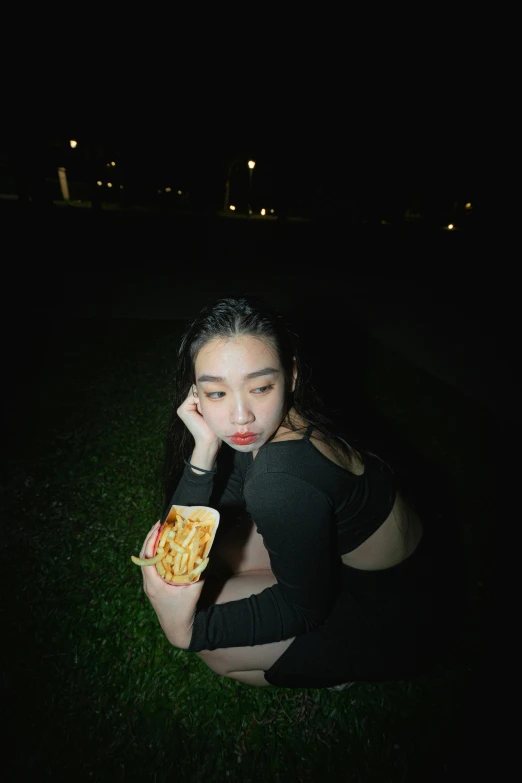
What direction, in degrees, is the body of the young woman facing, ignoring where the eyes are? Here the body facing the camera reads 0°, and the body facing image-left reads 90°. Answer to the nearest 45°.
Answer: approximately 90°
